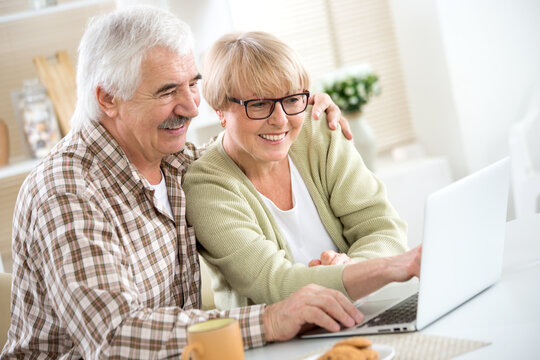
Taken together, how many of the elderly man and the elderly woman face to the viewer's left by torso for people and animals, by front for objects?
0

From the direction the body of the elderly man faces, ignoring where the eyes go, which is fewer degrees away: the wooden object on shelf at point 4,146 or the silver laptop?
the silver laptop

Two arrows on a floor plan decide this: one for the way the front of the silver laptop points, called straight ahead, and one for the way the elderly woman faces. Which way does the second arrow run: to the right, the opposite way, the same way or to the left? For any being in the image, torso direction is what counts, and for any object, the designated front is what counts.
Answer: the opposite way

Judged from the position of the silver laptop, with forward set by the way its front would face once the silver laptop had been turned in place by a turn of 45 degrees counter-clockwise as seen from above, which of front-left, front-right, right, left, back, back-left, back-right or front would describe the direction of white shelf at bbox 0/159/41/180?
front-right

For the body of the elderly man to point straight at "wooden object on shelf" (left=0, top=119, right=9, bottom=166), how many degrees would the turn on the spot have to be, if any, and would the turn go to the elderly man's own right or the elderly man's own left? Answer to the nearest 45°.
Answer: approximately 135° to the elderly man's own left

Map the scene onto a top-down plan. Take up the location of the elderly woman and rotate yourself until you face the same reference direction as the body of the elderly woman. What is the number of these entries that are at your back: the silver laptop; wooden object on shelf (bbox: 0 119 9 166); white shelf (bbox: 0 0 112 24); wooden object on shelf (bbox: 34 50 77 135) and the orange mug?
3

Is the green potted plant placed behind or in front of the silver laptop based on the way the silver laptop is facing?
in front

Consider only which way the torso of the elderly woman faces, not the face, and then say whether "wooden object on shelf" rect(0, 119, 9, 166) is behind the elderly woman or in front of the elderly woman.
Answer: behind

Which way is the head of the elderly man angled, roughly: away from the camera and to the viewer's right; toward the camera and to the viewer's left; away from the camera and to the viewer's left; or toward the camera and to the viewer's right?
toward the camera and to the viewer's right

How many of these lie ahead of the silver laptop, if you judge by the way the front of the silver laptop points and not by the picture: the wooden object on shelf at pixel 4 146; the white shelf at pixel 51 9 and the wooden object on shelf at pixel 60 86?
3

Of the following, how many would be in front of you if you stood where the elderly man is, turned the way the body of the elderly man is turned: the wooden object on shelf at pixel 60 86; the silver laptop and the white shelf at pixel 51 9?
1

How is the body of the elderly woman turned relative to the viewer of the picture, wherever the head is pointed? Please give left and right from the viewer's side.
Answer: facing the viewer and to the right of the viewer

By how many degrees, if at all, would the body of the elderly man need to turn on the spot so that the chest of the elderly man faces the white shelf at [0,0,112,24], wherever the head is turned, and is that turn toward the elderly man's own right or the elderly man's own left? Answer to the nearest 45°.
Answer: approximately 135° to the elderly man's own left
